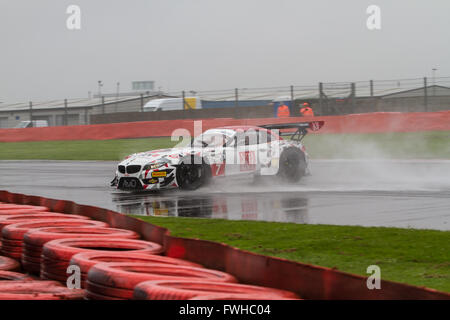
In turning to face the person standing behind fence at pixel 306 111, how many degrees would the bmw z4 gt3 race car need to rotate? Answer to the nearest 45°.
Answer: approximately 135° to its right

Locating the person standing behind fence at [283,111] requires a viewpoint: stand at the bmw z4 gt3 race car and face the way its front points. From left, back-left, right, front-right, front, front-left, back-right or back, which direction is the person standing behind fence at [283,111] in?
back-right

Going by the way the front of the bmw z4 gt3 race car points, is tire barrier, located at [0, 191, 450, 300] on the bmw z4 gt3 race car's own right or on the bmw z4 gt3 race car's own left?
on the bmw z4 gt3 race car's own left

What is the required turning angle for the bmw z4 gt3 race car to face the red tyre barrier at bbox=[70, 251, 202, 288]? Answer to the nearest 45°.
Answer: approximately 45° to its left

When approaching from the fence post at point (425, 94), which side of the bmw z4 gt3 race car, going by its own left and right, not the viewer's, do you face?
back

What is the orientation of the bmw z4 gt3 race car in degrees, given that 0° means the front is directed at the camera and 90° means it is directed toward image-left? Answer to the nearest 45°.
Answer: approximately 45°

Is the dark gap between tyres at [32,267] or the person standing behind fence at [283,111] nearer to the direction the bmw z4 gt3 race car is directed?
the dark gap between tyres

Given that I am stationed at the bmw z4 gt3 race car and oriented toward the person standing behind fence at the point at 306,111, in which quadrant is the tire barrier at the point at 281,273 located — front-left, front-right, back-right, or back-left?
back-right

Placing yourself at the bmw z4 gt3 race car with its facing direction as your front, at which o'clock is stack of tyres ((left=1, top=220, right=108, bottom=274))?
The stack of tyres is roughly at 11 o'clock from the bmw z4 gt3 race car.
